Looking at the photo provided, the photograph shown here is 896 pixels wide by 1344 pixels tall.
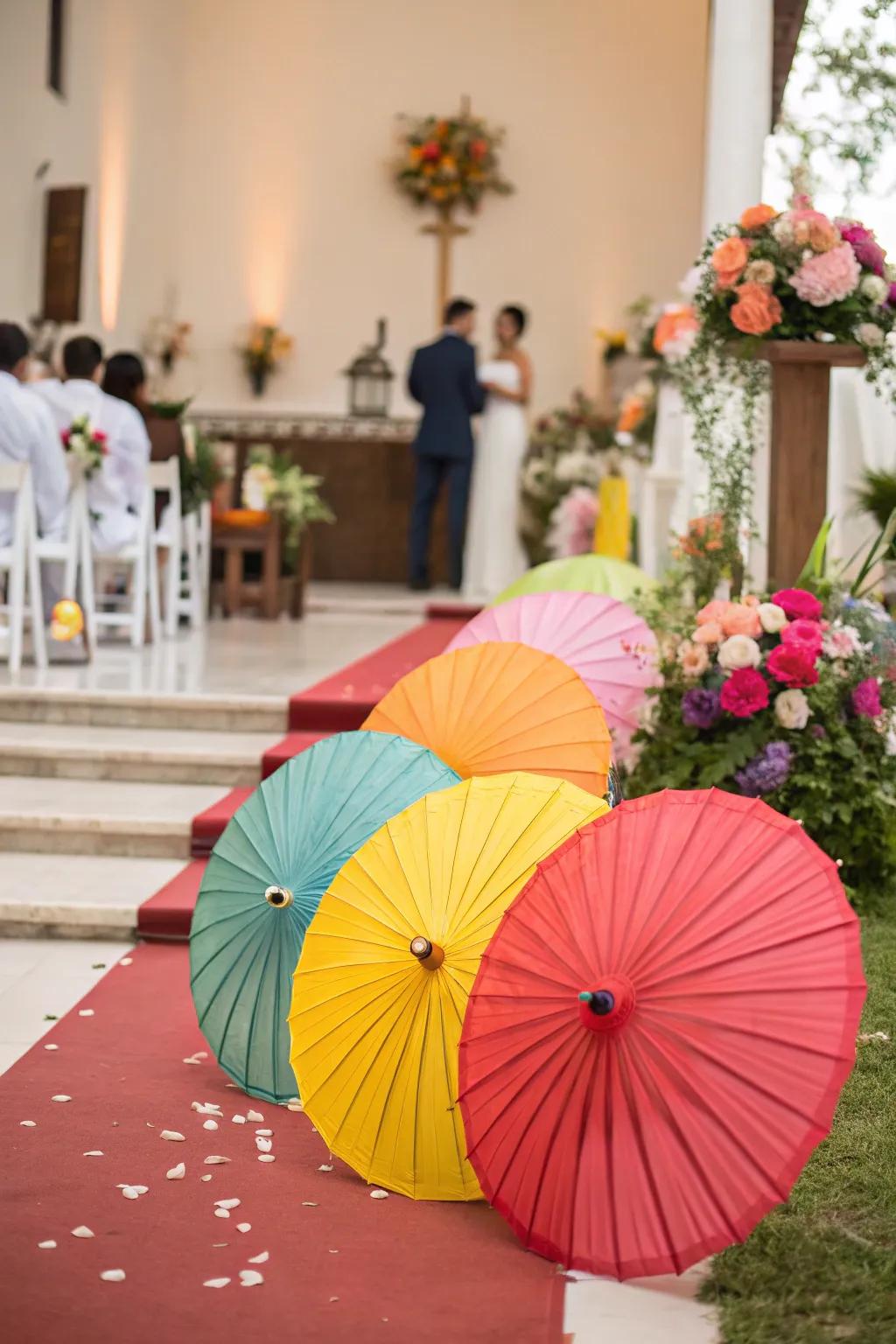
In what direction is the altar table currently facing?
toward the camera

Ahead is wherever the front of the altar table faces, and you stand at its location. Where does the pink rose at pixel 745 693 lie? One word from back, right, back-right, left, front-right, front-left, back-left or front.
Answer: front

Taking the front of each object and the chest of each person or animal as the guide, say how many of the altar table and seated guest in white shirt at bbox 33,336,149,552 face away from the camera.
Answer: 1

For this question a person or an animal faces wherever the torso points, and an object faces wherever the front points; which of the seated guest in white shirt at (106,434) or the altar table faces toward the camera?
the altar table

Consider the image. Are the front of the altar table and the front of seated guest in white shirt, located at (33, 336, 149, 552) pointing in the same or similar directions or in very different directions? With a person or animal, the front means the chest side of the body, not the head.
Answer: very different directions

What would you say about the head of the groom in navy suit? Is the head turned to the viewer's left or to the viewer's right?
to the viewer's right

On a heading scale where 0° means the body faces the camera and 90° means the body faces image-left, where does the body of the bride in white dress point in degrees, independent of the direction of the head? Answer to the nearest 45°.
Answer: approximately 45°

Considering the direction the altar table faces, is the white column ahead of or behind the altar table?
ahead

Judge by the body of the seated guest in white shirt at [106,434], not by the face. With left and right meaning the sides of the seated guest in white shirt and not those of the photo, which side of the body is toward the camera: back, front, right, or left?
back

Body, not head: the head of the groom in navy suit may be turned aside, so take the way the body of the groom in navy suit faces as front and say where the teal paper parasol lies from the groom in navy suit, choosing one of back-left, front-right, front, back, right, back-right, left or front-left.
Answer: back-right

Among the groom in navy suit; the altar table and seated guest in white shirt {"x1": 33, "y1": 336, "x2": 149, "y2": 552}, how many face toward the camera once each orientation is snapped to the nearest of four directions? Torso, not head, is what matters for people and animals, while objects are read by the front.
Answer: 1

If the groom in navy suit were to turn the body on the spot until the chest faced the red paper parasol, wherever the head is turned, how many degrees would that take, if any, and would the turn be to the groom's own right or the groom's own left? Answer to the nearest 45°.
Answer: approximately 135° to the groom's own right

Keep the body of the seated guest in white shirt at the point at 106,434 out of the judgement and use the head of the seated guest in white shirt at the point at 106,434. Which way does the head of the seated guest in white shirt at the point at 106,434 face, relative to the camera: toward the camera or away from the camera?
away from the camera
